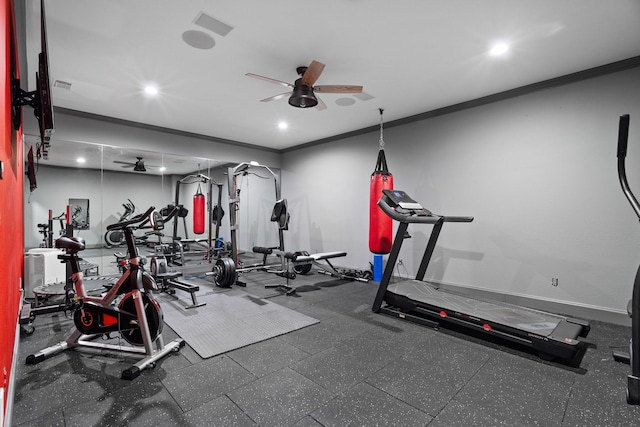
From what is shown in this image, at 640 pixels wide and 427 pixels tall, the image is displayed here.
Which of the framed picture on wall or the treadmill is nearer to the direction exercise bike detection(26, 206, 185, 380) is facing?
the treadmill

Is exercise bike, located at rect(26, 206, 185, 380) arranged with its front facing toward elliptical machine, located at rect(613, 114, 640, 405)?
yes

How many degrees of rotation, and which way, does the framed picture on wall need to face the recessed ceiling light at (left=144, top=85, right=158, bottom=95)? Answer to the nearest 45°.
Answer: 0° — it already faces it

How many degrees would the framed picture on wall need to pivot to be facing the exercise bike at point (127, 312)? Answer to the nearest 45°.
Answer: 0° — it already faces it

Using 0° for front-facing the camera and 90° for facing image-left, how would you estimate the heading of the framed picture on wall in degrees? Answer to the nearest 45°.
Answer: approximately 0°

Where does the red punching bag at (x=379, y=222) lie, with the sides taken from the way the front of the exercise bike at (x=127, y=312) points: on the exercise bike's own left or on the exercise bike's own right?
on the exercise bike's own left

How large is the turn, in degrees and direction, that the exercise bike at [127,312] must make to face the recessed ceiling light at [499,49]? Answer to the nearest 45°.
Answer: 0° — it already faces it

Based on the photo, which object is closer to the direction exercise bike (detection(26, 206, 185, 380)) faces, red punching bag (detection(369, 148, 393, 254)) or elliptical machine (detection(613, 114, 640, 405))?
the elliptical machine
